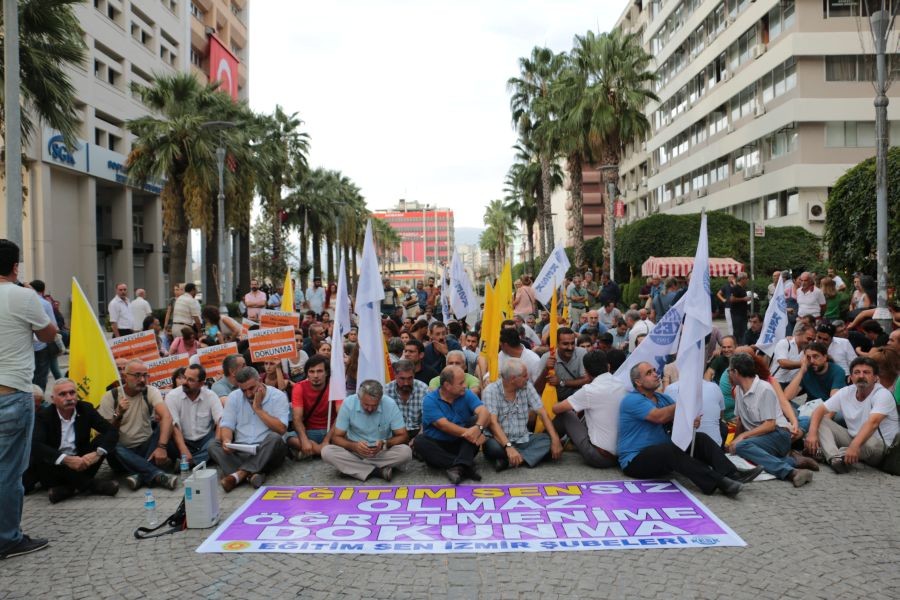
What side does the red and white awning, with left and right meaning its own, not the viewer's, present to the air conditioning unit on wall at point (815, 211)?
left

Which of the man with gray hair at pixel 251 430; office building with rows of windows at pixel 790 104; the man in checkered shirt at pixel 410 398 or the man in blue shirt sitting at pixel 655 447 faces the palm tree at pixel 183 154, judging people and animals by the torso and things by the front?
the office building with rows of windows

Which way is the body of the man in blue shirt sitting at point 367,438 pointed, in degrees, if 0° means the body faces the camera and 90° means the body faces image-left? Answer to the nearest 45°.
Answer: approximately 0°

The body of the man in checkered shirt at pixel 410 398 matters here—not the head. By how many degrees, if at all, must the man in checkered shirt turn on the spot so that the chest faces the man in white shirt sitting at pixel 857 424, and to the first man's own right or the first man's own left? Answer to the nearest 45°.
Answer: approximately 90° to the first man's own left

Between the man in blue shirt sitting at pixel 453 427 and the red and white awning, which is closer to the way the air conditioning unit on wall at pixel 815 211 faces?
the man in blue shirt sitting

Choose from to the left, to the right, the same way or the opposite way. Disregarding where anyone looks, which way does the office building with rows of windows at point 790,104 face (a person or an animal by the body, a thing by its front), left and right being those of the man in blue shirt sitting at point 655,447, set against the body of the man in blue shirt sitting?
the opposite way

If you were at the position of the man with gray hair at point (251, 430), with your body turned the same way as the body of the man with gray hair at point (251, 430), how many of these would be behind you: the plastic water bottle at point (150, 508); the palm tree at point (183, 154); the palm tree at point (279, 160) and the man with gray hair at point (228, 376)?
3

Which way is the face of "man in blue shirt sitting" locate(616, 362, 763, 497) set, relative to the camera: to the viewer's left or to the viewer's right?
to the viewer's right

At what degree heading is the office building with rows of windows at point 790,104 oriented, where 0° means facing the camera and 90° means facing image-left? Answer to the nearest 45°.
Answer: approximately 45°

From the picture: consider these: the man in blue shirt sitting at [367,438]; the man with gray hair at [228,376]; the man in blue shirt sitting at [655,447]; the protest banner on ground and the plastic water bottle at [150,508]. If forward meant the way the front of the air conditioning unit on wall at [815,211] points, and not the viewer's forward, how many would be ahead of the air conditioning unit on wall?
5
